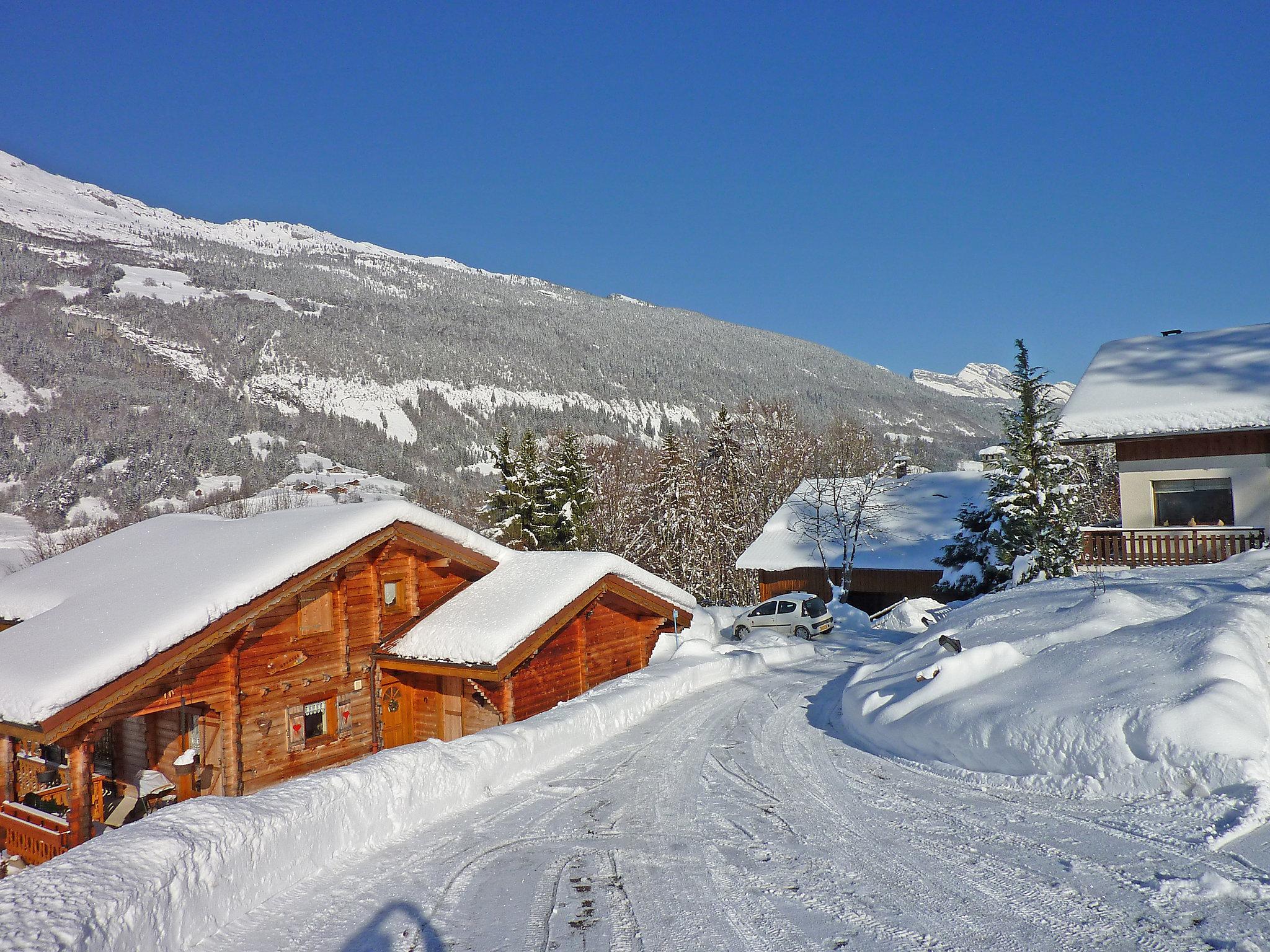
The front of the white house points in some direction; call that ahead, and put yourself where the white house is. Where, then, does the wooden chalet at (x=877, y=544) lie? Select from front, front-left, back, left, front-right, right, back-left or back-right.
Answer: back-right

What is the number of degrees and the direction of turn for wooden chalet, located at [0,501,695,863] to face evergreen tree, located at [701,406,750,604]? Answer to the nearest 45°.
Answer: approximately 90° to its left

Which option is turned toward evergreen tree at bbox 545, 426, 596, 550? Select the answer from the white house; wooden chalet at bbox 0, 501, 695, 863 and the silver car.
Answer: the silver car

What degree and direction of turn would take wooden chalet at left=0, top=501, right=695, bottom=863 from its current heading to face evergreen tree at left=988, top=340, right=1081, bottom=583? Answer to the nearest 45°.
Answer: approximately 45° to its left

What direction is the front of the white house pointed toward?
toward the camera

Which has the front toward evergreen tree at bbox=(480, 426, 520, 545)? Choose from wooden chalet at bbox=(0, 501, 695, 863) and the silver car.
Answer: the silver car

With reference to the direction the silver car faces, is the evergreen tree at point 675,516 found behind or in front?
in front

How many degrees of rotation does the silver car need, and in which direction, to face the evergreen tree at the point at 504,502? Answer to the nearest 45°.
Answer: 0° — it already faces it

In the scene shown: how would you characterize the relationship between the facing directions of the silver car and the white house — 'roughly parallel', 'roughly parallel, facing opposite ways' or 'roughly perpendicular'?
roughly perpendicular

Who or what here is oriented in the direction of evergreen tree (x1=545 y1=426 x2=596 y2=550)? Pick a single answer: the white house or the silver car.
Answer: the silver car

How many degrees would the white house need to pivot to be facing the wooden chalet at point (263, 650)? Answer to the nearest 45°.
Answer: approximately 45° to its right

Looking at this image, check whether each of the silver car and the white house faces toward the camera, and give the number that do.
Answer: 1

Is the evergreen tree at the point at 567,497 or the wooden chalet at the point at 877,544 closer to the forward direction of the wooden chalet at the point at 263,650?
the wooden chalet

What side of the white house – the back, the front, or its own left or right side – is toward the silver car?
right

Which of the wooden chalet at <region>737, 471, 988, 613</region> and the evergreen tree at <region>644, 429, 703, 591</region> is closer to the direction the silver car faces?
the evergreen tree

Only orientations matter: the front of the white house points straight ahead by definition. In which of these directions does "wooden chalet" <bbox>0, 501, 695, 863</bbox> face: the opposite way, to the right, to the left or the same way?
to the left

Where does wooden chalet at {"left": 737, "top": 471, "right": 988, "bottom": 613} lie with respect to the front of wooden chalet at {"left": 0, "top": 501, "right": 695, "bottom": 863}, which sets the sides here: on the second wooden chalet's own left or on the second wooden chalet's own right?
on the second wooden chalet's own left
